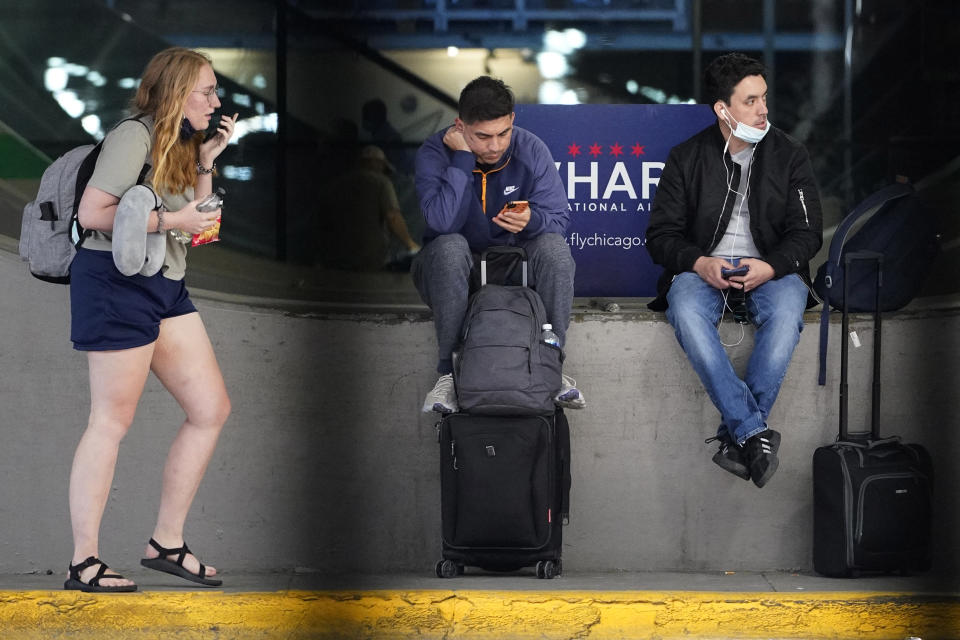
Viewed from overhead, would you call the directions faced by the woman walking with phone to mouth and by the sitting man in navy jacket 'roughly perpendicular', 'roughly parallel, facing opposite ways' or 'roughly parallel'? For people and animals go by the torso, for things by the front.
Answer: roughly perpendicular

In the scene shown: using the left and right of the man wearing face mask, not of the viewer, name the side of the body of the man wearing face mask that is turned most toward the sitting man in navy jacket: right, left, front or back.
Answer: right

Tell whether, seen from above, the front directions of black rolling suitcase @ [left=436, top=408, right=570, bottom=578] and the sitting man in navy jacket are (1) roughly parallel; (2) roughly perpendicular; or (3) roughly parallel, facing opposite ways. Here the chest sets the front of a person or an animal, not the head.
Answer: roughly parallel

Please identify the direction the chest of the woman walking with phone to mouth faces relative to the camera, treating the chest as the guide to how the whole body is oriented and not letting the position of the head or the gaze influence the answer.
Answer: to the viewer's right

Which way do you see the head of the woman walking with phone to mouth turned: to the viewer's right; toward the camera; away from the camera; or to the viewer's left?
to the viewer's right

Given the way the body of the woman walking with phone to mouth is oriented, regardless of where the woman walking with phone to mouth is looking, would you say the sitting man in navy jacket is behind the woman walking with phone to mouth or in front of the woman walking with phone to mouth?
in front

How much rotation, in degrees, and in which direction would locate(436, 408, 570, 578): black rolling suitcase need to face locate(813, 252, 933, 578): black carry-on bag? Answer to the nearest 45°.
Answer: approximately 90° to its left

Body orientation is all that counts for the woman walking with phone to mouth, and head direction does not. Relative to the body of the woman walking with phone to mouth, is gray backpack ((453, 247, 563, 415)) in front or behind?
in front

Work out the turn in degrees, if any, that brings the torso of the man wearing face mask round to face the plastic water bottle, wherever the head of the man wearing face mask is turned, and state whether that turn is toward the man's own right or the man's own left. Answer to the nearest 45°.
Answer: approximately 45° to the man's own right

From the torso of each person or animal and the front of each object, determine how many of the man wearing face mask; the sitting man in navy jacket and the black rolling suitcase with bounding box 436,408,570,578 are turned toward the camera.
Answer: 3

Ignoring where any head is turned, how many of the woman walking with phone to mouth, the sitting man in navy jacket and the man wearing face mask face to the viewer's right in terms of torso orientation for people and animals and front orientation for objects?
1

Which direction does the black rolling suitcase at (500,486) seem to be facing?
toward the camera
